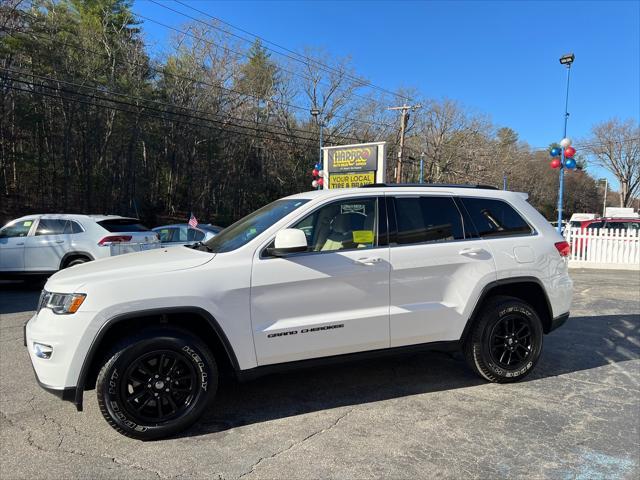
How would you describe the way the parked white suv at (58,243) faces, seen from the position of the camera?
facing away from the viewer and to the left of the viewer

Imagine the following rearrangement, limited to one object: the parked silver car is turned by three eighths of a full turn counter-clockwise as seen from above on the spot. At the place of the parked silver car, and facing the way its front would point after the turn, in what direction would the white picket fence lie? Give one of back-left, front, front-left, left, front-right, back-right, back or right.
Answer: left

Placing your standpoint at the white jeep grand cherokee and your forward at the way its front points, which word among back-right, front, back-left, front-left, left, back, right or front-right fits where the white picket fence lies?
back-right

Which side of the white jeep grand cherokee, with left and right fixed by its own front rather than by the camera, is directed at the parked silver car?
right

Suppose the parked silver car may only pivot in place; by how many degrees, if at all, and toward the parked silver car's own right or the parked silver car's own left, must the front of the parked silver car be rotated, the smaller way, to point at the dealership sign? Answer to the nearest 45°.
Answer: approximately 90° to the parked silver car's own right

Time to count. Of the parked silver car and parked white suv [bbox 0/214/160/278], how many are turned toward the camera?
0

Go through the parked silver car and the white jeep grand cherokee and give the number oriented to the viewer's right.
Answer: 0

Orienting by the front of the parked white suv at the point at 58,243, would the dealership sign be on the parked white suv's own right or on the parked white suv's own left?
on the parked white suv's own right

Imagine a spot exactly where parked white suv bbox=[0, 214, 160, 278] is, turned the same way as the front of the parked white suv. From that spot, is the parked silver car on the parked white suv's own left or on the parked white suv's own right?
on the parked white suv's own right

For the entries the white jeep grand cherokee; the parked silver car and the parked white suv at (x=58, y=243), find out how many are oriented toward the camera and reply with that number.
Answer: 0

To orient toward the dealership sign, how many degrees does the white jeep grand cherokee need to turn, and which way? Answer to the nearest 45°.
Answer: approximately 90° to its right

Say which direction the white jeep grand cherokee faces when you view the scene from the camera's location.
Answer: facing to the left of the viewer

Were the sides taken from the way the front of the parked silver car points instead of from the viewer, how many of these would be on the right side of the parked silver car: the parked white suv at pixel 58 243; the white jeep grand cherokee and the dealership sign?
1

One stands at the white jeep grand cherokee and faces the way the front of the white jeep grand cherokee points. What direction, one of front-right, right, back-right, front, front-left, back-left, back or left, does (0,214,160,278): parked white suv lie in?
front-right
